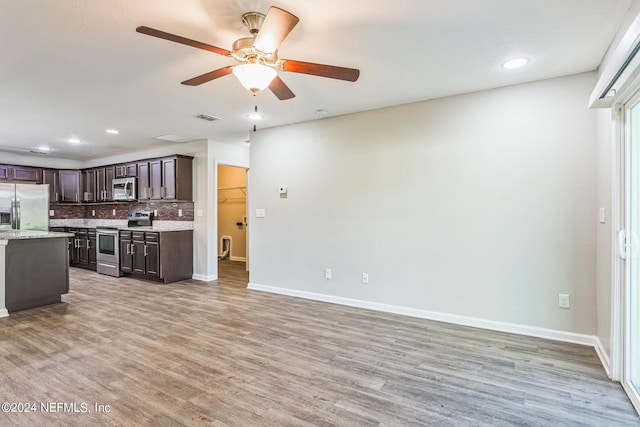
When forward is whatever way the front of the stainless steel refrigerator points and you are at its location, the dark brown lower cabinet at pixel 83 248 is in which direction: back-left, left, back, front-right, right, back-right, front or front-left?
front-left

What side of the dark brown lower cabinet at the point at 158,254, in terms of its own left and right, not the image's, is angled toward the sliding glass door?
left

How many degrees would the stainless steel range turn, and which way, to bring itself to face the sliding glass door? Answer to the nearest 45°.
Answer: approximately 90° to its left

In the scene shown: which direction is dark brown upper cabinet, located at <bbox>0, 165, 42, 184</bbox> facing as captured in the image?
toward the camera

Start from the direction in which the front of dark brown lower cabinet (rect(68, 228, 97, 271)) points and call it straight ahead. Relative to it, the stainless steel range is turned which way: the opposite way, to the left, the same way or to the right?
the same way

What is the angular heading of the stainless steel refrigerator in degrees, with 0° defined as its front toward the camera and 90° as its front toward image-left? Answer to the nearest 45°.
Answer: approximately 0°

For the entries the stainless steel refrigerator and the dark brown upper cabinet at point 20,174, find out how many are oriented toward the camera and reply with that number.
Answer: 2

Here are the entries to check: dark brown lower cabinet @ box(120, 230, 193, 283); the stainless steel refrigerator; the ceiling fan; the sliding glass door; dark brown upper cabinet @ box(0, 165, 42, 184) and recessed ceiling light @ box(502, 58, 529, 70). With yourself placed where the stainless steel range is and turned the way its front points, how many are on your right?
2

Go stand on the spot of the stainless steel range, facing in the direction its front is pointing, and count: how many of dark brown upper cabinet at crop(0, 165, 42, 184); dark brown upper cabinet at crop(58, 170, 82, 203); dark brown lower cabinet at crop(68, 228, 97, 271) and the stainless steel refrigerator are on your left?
0

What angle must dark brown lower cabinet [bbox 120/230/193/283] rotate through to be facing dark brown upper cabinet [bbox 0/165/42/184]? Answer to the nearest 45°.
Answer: approximately 90° to its right

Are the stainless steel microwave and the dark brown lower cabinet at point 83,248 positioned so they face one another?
no

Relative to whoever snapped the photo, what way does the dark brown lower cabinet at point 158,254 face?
facing the viewer and to the left of the viewer

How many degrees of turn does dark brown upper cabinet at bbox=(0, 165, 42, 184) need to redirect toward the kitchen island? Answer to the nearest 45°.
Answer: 0° — it already faces it

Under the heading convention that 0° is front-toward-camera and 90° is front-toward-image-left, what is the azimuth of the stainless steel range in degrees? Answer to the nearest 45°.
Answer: approximately 45°

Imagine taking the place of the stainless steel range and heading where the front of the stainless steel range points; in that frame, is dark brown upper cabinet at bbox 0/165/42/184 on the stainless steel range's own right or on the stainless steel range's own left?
on the stainless steel range's own right

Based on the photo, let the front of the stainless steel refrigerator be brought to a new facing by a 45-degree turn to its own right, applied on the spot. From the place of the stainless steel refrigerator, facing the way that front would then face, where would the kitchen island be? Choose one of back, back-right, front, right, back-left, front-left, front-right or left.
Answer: front-left

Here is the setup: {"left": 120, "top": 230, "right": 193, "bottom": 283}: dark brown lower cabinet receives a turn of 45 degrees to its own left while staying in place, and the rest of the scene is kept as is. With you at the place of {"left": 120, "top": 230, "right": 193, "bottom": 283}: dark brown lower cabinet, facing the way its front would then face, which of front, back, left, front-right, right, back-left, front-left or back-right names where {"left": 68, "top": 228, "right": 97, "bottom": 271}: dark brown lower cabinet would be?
back-right

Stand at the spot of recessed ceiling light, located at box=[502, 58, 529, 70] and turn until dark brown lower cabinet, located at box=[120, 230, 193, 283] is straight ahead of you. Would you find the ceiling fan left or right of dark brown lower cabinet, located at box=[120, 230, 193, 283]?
left

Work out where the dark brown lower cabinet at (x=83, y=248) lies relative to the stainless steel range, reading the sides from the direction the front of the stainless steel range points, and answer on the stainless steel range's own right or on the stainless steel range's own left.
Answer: on the stainless steel range's own right
